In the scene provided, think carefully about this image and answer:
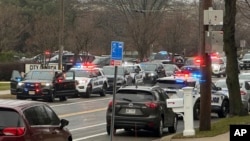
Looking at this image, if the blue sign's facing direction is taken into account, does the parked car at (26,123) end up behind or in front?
in front

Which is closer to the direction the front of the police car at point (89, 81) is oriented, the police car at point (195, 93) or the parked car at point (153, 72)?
the police car

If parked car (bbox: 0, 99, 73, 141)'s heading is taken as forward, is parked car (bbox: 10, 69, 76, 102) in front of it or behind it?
in front

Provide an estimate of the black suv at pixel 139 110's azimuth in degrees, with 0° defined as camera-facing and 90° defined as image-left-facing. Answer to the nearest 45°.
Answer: approximately 225°

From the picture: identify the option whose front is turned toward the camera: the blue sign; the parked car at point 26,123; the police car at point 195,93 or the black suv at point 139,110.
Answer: the blue sign
